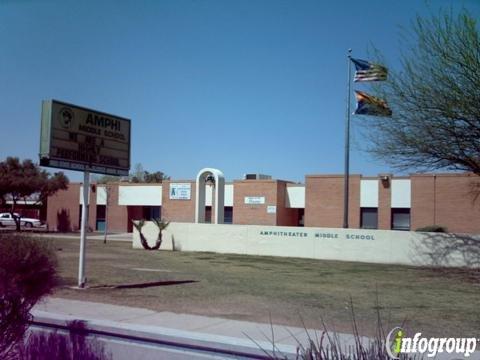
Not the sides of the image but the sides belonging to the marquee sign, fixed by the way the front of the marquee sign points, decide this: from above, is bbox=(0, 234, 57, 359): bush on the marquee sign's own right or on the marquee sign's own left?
on the marquee sign's own right

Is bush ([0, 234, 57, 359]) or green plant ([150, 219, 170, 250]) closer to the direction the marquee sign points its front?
the bush

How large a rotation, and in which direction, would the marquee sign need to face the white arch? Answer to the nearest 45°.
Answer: approximately 135° to its left

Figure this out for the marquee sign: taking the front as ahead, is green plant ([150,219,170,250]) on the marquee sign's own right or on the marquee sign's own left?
on the marquee sign's own left

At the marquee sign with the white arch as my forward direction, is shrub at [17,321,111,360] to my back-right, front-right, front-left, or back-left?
back-right

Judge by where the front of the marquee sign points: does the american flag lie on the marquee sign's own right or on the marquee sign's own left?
on the marquee sign's own left

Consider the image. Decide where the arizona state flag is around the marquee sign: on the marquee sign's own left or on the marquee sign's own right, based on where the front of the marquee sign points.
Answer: on the marquee sign's own left

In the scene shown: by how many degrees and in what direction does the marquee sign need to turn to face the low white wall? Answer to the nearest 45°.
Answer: approximately 90° to its left

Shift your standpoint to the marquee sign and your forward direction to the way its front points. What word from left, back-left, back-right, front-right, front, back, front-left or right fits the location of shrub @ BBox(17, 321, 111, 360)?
front-right

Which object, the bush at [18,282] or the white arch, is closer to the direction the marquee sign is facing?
the bush

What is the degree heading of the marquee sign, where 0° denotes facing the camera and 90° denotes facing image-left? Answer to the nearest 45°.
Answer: approximately 315°
